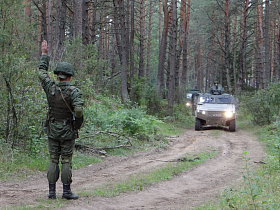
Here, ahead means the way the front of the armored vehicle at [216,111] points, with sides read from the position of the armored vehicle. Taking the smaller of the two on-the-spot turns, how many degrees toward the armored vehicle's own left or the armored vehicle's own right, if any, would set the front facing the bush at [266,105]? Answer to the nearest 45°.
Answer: approximately 135° to the armored vehicle's own left

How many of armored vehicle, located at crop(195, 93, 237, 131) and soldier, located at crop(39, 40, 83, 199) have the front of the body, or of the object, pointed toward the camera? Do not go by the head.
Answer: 1

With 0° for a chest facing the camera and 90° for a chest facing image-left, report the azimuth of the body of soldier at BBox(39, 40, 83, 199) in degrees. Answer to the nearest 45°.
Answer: approximately 180°

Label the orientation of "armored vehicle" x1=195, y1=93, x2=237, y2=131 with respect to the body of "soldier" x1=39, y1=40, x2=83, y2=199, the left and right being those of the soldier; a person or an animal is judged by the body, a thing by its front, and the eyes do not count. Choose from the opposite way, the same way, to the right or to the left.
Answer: the opposite way

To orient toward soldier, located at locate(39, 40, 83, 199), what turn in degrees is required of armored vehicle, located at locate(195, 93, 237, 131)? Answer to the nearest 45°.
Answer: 0° — it already faces them

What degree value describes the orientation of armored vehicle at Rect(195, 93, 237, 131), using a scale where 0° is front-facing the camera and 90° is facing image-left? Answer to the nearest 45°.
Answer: approximately 0°

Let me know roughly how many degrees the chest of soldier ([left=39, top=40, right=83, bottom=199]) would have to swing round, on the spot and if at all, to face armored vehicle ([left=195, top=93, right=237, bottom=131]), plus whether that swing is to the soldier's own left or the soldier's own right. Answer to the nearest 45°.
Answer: approximately 45° to the soldier's own right

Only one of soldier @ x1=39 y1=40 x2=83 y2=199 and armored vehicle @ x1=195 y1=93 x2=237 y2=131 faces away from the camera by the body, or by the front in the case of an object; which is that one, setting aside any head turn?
the soldier
